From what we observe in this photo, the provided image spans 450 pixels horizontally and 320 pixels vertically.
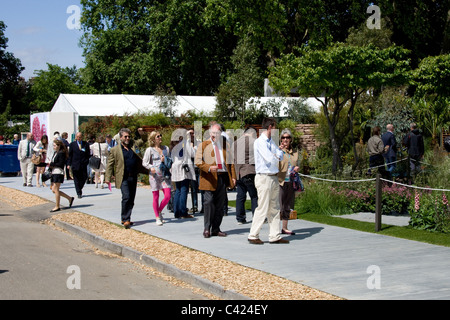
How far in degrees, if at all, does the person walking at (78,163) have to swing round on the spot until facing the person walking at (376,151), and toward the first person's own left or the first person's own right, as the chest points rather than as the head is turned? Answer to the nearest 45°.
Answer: approximately 90° to the first person's own left

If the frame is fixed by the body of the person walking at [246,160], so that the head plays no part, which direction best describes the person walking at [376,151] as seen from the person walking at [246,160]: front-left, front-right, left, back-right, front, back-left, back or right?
front

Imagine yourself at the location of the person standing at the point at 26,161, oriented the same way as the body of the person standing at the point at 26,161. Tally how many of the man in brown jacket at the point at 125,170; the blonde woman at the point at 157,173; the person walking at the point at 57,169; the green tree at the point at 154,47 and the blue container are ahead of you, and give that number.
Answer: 3

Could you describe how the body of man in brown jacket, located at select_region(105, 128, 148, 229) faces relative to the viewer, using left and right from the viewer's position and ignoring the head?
facing the viewer and to the right of the viewer

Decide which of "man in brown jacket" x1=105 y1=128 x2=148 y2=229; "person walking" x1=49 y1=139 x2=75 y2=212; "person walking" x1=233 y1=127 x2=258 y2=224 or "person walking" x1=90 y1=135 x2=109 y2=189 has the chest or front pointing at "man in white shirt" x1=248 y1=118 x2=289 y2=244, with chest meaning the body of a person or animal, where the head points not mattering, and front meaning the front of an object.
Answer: the man in brown jacket

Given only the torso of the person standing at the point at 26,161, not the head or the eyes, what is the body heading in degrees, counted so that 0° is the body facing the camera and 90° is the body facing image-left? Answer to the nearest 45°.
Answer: approximately 0°

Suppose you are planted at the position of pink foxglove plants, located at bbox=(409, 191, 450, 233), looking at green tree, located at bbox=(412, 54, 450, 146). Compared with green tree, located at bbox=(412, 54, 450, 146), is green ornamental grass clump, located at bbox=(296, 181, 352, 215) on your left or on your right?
left

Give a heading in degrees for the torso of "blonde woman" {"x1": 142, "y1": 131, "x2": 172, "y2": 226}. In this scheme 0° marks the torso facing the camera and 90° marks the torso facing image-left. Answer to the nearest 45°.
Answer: approximately 315°

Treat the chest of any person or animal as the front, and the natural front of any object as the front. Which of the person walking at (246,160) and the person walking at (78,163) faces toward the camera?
the person walking at (78,163)
